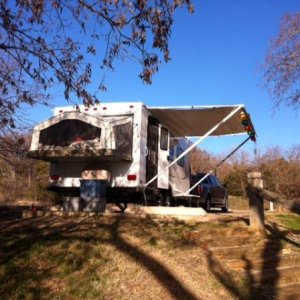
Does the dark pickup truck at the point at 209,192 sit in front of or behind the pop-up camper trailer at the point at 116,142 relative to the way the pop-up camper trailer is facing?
in front

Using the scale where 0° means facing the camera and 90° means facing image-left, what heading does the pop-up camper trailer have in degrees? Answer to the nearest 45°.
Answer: approximately 225°

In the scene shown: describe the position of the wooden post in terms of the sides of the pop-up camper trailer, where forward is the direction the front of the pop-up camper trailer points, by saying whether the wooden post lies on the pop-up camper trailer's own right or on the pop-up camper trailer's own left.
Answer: on the pop-up camper trailer's own right

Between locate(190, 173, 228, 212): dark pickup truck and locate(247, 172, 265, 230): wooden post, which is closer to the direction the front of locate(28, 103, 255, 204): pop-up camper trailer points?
the dark pickup truck
